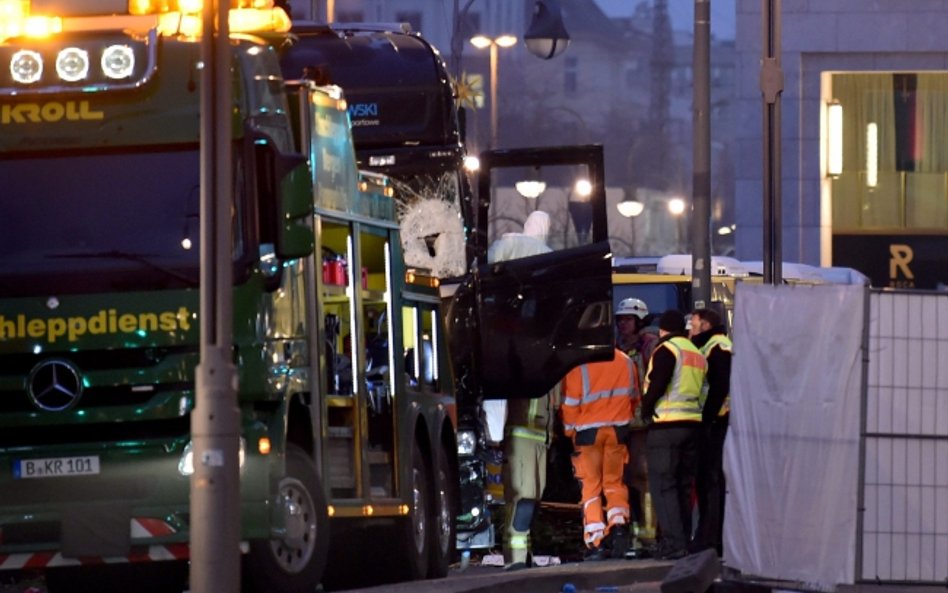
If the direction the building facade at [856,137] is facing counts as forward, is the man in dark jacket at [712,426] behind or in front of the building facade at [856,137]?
in front

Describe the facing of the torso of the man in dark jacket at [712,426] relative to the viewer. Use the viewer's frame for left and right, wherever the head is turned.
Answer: facing to the left of the viewer

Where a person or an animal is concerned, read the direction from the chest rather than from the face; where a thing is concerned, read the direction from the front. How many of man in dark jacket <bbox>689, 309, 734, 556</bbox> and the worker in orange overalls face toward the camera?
0

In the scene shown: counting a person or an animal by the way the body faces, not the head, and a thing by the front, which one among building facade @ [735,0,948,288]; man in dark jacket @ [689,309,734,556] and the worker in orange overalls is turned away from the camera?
the worker in orange overalls

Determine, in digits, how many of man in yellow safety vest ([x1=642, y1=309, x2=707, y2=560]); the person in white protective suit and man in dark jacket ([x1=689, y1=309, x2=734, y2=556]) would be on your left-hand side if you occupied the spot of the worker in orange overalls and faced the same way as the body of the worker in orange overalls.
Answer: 1

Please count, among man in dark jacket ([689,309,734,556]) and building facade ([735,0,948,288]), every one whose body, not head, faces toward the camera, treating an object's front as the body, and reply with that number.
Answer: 1

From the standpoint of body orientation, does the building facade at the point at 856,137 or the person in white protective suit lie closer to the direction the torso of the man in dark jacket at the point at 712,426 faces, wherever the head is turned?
the person in white protective suit

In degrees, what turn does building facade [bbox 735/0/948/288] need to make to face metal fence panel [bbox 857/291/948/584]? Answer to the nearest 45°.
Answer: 0° — it already faces it

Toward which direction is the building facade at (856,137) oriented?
toward the camera

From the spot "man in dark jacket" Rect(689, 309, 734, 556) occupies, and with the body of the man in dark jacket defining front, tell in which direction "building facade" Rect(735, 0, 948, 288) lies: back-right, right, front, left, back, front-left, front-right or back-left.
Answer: right

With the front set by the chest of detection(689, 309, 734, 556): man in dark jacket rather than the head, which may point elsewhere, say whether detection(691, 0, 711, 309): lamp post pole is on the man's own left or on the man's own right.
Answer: on the man's own right

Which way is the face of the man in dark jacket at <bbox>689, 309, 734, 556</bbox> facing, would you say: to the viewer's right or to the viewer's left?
to the viewer's left

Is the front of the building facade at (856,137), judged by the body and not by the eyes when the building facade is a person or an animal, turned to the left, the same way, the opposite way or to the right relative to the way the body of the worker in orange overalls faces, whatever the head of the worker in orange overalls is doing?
the opposite way

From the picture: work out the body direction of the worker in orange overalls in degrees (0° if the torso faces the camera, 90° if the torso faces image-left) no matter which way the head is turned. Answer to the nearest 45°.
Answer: approximately 180°
